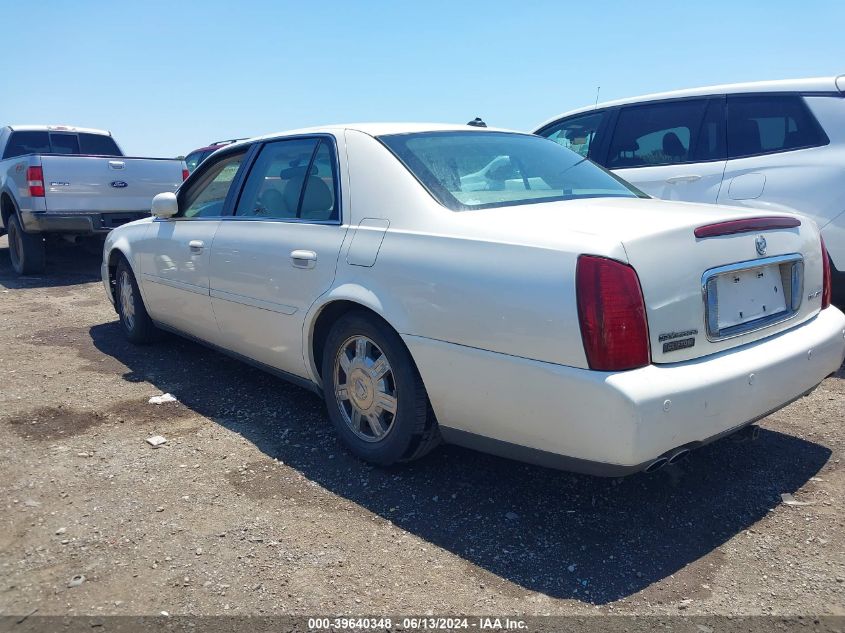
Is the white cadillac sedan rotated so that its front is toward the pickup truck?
yes

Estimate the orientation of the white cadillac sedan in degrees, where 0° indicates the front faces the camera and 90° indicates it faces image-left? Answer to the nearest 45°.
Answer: approximately 135°
